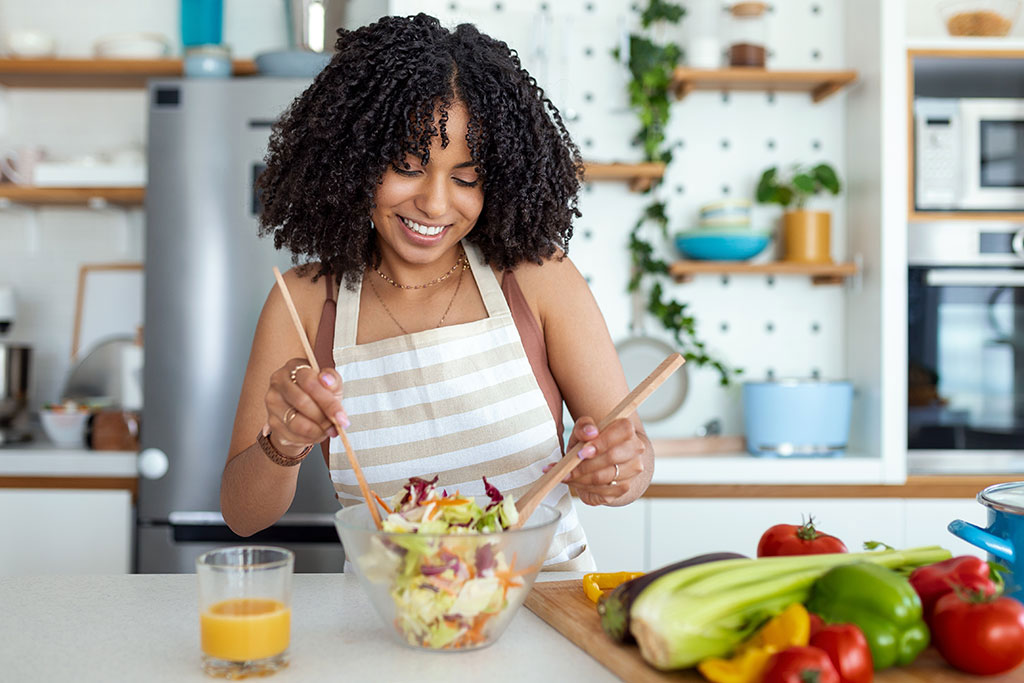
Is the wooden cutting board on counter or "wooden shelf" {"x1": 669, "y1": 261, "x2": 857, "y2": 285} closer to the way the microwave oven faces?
the wooden cutting board on counter

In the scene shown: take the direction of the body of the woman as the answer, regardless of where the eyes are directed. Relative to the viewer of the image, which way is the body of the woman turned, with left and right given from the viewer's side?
facing the viewer

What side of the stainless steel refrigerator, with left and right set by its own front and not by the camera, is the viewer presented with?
front

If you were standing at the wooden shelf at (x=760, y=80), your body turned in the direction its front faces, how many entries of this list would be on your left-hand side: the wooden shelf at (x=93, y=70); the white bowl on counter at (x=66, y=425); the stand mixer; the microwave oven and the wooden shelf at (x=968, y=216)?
2

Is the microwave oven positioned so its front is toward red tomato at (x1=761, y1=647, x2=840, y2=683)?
yes

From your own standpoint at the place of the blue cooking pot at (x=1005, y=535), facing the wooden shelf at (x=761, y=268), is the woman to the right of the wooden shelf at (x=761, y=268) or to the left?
left

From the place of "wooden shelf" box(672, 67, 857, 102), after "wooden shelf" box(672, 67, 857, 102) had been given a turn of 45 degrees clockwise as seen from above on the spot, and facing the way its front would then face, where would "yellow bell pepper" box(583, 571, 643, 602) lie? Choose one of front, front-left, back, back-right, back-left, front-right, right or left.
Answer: front-left

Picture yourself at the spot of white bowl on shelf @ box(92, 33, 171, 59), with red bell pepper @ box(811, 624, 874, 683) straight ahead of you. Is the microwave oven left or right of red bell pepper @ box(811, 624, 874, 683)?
left

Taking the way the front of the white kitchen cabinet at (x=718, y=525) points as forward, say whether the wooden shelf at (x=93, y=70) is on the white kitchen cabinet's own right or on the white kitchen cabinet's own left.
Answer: on the white kitchen cabinet's own right

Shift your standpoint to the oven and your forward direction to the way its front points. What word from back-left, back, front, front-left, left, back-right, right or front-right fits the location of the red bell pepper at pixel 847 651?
front

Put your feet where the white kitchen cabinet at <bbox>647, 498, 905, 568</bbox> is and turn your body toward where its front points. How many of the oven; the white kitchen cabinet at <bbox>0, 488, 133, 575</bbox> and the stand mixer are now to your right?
2
